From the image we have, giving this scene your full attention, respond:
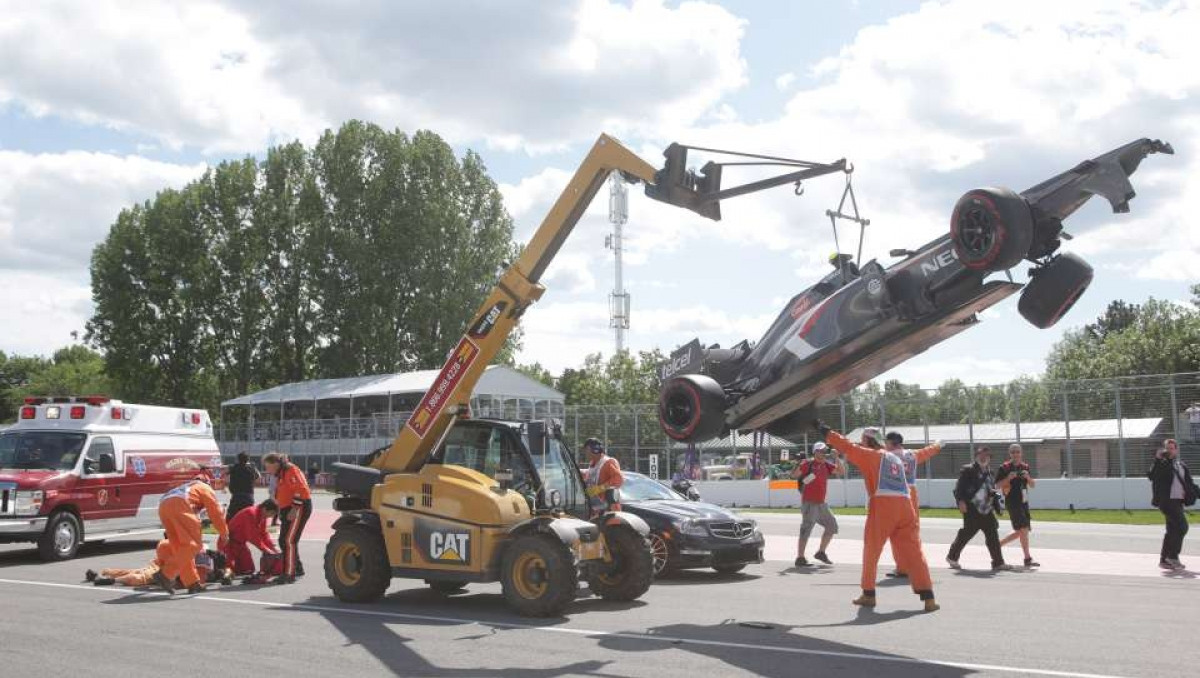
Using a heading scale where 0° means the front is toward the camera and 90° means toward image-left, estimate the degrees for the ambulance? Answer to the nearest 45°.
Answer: approximately 45°

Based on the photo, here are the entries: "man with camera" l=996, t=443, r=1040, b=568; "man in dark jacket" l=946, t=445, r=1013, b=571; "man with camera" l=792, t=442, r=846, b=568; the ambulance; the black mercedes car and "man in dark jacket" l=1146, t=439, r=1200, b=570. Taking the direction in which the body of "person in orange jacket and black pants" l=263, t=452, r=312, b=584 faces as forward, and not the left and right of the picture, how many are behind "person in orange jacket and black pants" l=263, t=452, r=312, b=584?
5

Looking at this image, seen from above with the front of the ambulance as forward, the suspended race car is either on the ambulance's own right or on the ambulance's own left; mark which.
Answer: on the ambulance's own left

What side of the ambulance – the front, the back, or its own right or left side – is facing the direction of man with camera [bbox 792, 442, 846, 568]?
left

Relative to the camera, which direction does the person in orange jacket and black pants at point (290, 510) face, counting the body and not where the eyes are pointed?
to the viewer's left
